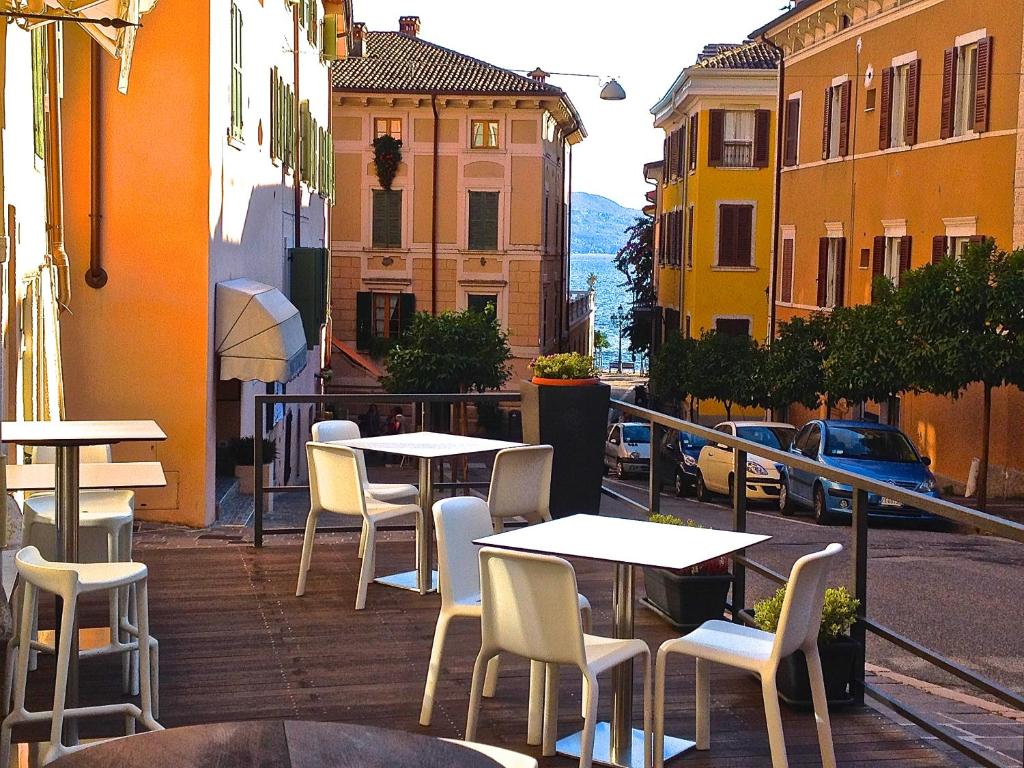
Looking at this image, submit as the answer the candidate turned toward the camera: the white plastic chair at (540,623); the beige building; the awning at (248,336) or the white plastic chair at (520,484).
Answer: the beige building

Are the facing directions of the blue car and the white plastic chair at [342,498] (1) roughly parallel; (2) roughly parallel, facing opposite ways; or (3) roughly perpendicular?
roughly perpendicular

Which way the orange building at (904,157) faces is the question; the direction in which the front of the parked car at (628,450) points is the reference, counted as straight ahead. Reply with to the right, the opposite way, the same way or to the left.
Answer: to the right

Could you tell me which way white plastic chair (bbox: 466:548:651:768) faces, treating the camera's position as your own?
facing away from the viewer and to the right of the viewer

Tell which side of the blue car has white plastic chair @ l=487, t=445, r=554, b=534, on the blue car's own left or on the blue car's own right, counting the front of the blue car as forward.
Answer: on the blue car's own right

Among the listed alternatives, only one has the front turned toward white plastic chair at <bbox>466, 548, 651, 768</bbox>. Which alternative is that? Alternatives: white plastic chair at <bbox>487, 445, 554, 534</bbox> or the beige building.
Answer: the beige building

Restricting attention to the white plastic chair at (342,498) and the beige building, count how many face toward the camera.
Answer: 1

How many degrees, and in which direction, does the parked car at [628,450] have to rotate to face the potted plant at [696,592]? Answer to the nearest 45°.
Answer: approximately 45° to its right

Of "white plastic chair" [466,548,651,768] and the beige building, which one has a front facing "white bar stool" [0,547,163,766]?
the beige building

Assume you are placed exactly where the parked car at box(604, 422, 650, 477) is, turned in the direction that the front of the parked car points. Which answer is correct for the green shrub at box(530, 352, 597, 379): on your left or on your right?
on your right

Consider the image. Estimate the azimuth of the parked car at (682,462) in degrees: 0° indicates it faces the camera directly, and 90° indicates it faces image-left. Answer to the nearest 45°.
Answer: approximately 315°

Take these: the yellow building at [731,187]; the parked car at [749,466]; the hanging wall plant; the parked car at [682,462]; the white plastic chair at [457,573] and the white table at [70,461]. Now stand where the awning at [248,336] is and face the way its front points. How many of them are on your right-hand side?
2

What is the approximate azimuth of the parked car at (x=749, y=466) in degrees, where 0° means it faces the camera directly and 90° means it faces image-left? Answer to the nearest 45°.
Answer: approximately 315°
